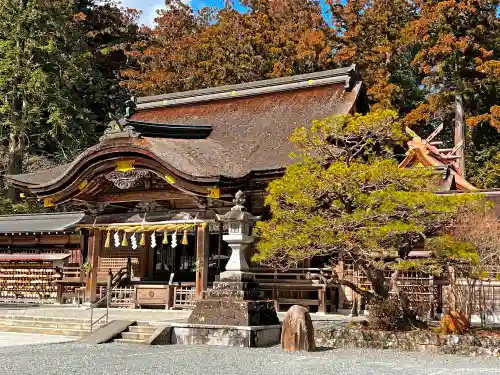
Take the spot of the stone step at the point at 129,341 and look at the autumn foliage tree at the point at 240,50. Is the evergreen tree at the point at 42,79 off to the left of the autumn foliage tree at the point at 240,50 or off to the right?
left

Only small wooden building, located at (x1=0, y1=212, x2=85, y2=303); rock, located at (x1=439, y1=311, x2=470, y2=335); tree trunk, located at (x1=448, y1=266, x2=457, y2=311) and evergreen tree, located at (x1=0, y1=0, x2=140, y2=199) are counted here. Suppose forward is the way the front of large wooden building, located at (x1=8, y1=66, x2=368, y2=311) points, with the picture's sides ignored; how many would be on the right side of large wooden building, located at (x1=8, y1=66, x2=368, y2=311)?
2

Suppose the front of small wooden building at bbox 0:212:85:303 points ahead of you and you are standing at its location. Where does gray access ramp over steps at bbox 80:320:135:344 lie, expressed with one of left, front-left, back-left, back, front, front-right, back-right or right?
front

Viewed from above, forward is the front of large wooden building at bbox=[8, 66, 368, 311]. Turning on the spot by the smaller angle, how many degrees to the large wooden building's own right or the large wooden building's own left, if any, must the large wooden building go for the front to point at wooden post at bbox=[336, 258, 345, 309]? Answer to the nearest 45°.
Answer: approximately 135° to the large wooden building's own left

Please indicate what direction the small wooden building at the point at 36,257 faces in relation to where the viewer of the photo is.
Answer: facing the viewer

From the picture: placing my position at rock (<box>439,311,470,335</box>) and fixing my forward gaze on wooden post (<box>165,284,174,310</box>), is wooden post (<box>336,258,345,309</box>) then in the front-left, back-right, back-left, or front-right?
front-right

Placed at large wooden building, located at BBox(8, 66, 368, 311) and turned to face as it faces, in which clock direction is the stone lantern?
The stone lantern is roughly at 10 o'clock from the large wooden building.

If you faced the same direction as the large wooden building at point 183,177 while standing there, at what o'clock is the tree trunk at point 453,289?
The tree trunk is roughly at 9 o'clock from the large wooden building.

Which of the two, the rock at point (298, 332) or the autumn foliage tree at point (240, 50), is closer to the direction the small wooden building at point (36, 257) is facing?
the rock

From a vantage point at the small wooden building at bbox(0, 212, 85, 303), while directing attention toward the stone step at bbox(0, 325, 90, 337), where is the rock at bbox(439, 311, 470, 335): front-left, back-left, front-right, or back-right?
front-left

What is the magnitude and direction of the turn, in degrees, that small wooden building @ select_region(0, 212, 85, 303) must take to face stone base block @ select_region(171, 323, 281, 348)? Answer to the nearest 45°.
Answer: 0° — it already faces it

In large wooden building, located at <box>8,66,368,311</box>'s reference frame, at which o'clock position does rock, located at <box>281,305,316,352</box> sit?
The rock is roughly at 10 o'clock from the large wooden building.

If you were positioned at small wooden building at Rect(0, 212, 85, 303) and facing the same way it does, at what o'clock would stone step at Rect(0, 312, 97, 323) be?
The stone step is roughly at 12 o'clock from the small wooden building.

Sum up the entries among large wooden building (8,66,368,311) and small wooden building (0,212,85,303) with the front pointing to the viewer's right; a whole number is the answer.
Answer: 0

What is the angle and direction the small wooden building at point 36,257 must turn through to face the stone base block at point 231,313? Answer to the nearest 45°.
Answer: approximately 90° to its left

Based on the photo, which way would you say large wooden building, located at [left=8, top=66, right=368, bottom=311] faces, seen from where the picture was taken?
facing the viewer and to the left of the viewer

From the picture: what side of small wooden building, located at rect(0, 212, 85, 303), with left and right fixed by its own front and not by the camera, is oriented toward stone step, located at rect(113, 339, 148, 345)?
front

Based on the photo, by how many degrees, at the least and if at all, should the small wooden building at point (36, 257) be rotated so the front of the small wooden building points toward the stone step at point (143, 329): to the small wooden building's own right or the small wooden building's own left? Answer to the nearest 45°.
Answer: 0° — it already faces it
